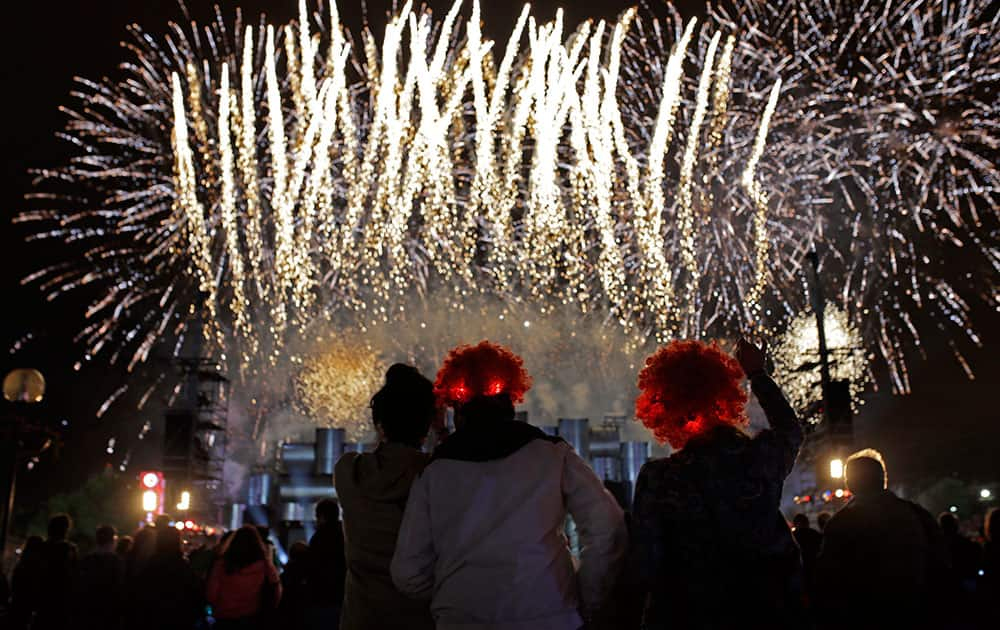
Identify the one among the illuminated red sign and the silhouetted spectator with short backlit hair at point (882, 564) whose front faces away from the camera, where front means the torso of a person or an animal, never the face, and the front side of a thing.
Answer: the silhouetted spectator with short backlit hair

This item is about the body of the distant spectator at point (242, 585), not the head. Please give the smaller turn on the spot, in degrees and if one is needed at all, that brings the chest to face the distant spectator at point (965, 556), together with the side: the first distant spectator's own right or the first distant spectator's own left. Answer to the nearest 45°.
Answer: approximately 90° to the first distant spectator's own right

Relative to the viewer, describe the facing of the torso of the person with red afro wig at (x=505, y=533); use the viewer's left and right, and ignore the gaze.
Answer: facing away from the viewer

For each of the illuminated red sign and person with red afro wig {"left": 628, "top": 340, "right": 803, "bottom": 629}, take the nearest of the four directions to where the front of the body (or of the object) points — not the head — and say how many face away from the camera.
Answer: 1

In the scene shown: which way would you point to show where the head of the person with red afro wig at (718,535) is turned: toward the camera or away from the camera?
away from the camera

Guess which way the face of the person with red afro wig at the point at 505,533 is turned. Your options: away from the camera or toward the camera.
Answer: away from the camera

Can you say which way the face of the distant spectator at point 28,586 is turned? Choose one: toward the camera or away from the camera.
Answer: away from the camera

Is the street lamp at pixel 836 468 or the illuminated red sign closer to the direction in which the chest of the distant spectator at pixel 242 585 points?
the illuminated red sign

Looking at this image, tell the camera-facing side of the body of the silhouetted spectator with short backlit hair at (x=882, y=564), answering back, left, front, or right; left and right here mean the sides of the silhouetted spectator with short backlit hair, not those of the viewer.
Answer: back

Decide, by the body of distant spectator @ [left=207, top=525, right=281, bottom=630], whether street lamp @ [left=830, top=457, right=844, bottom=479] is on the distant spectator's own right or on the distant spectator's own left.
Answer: on the distant spectator's own right

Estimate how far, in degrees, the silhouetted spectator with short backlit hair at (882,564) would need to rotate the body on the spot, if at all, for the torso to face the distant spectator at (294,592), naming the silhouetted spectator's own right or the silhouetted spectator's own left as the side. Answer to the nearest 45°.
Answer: approximately 90° to the silhouetted spectator's own left

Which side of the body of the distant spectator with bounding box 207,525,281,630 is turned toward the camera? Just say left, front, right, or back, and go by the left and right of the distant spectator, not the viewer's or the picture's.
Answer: back

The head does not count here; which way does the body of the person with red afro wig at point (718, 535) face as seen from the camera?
away from the camera
